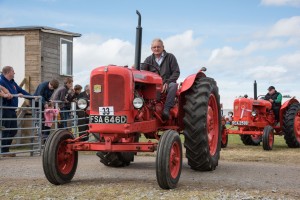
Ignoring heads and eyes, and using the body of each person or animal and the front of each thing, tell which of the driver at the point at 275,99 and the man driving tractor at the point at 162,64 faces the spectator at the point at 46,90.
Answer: the driver

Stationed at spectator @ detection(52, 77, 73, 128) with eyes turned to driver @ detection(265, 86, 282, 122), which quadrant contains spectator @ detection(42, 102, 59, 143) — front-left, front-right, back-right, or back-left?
back-right

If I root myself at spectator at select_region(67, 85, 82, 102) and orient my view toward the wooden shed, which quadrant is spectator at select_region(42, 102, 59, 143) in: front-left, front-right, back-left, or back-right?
back-left

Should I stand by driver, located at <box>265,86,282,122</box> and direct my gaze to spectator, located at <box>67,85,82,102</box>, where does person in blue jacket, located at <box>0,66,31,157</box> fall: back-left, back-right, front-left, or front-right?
front-left

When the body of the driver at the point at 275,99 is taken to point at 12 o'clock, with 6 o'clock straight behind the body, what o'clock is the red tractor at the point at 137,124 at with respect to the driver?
The red tractor is roughly at 11 o'clock from the driver.

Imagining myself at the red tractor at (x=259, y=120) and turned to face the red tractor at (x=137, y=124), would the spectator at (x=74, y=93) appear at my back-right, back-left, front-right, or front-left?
front-right

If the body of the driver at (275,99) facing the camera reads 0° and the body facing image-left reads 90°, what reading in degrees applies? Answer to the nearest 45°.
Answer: approximately 45°

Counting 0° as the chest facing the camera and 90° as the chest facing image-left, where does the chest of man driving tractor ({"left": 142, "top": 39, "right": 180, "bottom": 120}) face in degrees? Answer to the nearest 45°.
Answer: approximately 45°

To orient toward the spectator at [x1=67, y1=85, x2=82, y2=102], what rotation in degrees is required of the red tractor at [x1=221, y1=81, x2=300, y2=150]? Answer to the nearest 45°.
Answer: approximately 45° to its right

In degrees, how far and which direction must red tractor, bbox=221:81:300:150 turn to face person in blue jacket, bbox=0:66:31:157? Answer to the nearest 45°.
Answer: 0° — it already faces them

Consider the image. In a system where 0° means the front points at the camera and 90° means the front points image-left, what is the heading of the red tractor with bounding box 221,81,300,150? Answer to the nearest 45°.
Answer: approximately 45°
